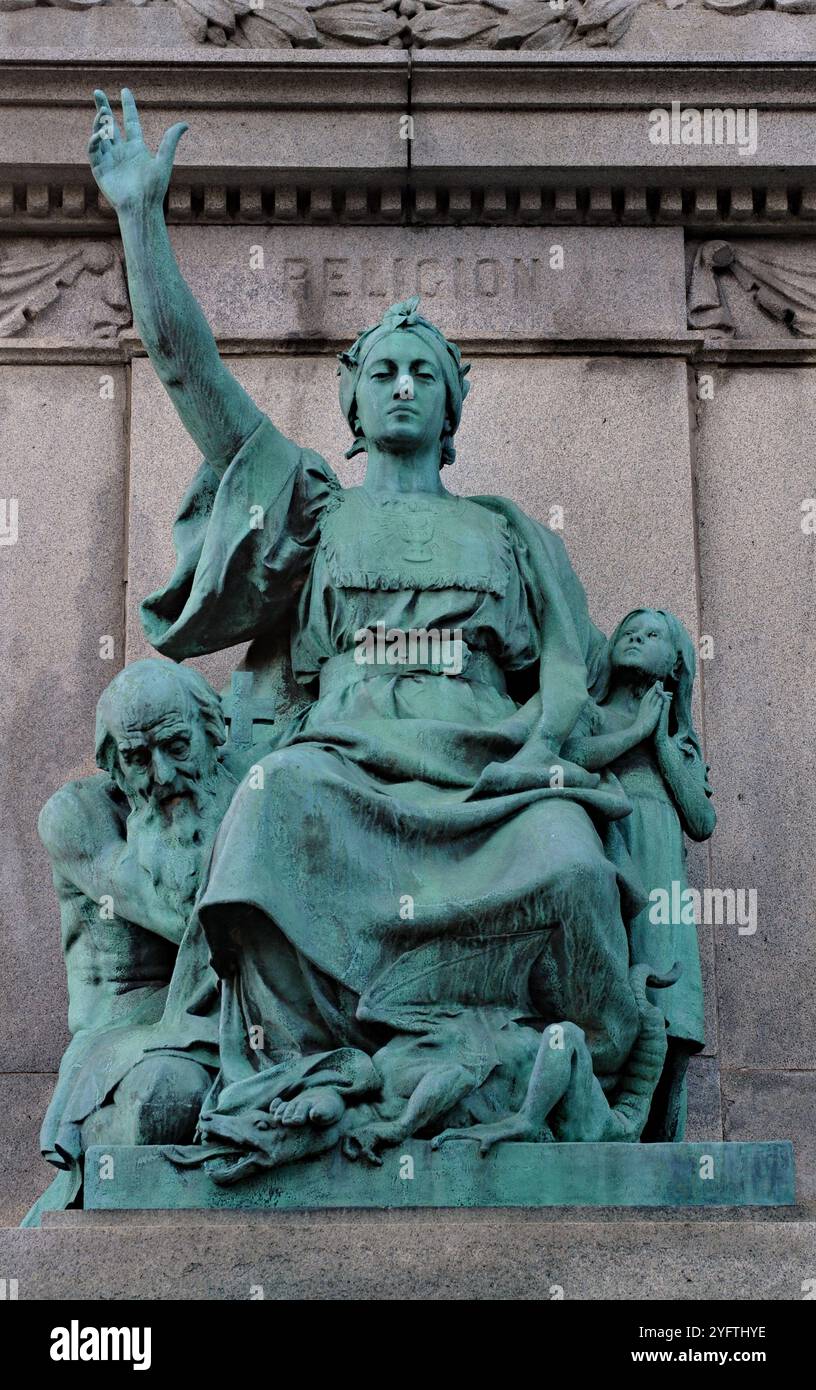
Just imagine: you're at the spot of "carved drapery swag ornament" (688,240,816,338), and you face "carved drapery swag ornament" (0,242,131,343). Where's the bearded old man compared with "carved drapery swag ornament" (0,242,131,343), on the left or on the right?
left

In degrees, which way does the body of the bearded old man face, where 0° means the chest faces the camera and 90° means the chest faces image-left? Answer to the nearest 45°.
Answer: approximately 315°

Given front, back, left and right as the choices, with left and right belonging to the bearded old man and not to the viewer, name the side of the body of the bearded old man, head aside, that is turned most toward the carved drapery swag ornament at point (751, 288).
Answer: left
